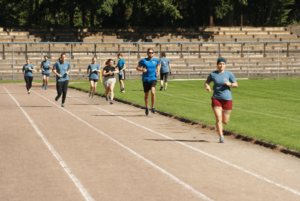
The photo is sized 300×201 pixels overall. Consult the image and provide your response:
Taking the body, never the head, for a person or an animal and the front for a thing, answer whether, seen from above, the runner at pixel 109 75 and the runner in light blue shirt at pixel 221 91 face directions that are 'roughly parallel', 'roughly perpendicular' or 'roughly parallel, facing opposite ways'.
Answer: roughly parallel

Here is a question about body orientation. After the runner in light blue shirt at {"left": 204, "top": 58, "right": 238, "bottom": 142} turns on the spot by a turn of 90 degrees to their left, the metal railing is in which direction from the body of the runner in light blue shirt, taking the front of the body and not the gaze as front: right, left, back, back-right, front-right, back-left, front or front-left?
left

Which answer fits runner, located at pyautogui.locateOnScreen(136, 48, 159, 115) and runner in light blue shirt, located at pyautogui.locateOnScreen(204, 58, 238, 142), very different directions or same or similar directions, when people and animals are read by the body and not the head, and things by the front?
same or similar directions

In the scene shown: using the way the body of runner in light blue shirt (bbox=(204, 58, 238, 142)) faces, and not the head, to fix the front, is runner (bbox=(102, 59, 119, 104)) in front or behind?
behind

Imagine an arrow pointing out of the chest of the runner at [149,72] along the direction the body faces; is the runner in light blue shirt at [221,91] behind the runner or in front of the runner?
in front

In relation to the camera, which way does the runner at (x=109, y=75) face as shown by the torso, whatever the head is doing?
toward the camera

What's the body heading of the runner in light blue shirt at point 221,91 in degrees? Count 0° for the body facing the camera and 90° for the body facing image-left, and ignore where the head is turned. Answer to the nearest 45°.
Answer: approximately 0°

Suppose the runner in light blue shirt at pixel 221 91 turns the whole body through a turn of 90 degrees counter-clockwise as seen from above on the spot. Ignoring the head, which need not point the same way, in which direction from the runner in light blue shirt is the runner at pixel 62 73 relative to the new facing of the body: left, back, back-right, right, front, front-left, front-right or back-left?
back-left

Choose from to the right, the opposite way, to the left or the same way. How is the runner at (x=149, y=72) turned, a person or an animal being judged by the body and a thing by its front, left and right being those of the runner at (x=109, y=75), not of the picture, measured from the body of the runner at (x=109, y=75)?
the same way

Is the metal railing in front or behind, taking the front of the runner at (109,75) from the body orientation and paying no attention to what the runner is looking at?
behind

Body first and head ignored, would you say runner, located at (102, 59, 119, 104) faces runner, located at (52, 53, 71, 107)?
no

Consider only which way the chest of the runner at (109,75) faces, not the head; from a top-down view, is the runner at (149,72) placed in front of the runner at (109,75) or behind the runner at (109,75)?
in front

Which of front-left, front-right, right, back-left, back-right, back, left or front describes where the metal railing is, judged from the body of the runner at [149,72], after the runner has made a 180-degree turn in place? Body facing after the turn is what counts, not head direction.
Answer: front

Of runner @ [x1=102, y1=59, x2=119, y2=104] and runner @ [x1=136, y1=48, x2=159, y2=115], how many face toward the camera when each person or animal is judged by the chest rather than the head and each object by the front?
2

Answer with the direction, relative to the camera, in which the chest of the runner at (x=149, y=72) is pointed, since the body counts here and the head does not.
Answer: toward the camera
